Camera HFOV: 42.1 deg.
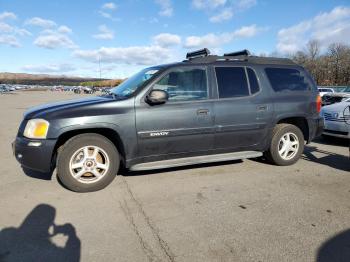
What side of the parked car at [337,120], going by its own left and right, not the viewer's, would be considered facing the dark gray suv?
front

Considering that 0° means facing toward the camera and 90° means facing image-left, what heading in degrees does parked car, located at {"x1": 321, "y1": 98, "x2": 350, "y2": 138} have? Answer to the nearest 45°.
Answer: approximately 45°

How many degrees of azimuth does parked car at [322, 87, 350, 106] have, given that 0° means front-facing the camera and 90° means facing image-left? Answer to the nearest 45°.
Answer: approximately 45°
